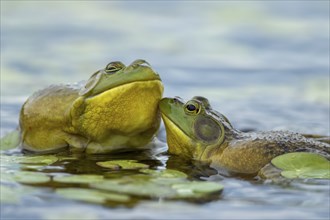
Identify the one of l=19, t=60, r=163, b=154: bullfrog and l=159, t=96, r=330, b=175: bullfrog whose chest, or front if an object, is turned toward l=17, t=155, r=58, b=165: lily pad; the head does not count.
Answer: l=159, t=96, r=330, b=175: bullfrog

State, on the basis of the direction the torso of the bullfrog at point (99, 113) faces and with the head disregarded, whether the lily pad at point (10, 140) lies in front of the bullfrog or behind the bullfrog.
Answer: behind

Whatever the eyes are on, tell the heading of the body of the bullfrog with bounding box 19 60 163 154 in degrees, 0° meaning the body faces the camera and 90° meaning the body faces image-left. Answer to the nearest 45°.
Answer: approximately 315°

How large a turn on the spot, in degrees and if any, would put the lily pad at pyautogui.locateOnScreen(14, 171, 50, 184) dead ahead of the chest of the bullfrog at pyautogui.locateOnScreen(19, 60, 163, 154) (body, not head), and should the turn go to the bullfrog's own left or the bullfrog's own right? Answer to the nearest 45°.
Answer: approximately 90° to the bullfrog's own right

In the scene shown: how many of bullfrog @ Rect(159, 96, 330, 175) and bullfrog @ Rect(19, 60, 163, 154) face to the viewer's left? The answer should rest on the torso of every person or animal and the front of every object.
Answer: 1

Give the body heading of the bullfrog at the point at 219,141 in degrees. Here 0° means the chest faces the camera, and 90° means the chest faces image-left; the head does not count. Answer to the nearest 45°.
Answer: approximately 90°
